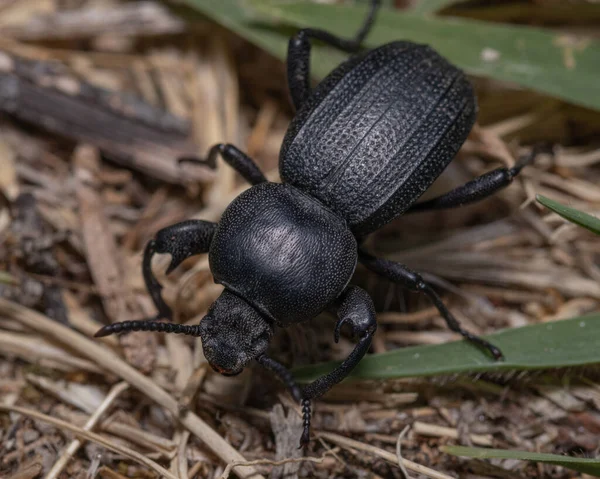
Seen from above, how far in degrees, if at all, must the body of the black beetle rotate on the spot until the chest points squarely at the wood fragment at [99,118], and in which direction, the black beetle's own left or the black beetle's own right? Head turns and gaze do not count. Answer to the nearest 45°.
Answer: approximately 90° to the black beetle's own right

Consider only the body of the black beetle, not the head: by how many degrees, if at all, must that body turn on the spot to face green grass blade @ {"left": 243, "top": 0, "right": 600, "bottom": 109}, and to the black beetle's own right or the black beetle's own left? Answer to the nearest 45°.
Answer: approximately 180°

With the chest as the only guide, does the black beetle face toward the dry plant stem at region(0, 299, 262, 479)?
yes

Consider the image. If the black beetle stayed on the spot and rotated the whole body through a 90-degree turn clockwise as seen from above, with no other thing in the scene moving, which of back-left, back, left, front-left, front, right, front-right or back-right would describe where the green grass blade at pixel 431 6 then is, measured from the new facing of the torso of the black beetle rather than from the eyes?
front-right

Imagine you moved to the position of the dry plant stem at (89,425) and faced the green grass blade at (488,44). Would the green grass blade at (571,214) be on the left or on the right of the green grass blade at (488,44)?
right

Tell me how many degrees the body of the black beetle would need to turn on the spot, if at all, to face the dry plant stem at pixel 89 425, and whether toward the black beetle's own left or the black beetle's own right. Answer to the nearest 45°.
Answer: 0° — it already faces it

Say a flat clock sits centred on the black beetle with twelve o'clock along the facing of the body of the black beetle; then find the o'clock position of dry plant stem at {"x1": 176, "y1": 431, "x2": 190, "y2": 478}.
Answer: The dry plant stem is roughly at 11 o'clock from the black beetle.

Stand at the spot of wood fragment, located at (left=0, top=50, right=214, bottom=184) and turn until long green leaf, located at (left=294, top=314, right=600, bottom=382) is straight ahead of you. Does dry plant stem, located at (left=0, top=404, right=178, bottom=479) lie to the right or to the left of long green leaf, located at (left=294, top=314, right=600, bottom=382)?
right

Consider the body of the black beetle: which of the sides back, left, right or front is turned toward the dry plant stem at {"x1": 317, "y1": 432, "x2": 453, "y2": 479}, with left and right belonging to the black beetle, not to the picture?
left

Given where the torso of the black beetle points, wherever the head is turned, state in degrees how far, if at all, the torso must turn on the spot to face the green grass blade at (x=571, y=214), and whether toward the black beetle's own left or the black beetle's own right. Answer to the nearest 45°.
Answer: approximately 135° to the black beetle's own left

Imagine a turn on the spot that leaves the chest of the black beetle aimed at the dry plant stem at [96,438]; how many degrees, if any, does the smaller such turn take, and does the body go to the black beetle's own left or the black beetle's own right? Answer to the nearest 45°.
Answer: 0° — it already faces it

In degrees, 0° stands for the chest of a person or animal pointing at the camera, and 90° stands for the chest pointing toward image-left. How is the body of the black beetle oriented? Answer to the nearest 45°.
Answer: approximately 45°

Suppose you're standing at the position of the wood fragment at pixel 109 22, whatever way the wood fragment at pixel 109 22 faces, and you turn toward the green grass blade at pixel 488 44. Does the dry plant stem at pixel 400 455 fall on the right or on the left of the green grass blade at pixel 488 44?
right
